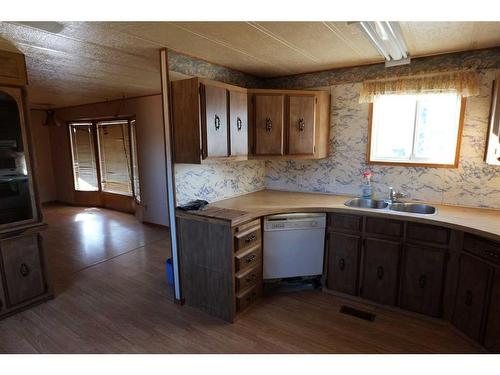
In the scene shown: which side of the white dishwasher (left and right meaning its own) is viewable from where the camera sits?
front

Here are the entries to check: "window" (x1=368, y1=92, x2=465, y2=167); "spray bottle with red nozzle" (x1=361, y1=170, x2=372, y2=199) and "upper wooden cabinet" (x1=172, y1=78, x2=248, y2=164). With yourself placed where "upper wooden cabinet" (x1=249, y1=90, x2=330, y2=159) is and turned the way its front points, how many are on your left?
2

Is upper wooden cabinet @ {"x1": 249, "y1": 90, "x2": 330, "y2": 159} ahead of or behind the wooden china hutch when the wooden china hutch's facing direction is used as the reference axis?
ahead

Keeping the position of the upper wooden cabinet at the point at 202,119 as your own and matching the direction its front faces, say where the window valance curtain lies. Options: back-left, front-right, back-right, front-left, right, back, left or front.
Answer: front-left

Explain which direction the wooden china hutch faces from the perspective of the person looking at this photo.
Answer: facing the viewer and to the right of the viewer

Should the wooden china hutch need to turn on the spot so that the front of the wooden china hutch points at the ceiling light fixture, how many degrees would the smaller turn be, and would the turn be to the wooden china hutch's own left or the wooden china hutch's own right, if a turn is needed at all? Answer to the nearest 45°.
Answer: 0° — it already faces it

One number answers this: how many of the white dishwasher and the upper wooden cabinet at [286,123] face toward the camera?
2

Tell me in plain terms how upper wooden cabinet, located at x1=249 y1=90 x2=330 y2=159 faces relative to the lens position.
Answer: facing the viewer

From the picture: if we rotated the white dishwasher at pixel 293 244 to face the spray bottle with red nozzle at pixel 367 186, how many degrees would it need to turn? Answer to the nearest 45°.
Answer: approximately 135° to its left

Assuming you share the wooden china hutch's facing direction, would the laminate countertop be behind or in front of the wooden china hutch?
in front

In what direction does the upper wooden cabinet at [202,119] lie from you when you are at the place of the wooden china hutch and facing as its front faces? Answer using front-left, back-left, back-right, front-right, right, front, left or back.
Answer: front

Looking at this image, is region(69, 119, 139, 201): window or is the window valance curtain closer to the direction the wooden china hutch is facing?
the window valance curtain

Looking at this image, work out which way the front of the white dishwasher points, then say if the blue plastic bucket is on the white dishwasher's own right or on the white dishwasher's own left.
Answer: on the white dishwasher's own right

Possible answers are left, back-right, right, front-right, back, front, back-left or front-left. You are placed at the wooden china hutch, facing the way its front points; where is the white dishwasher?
front
